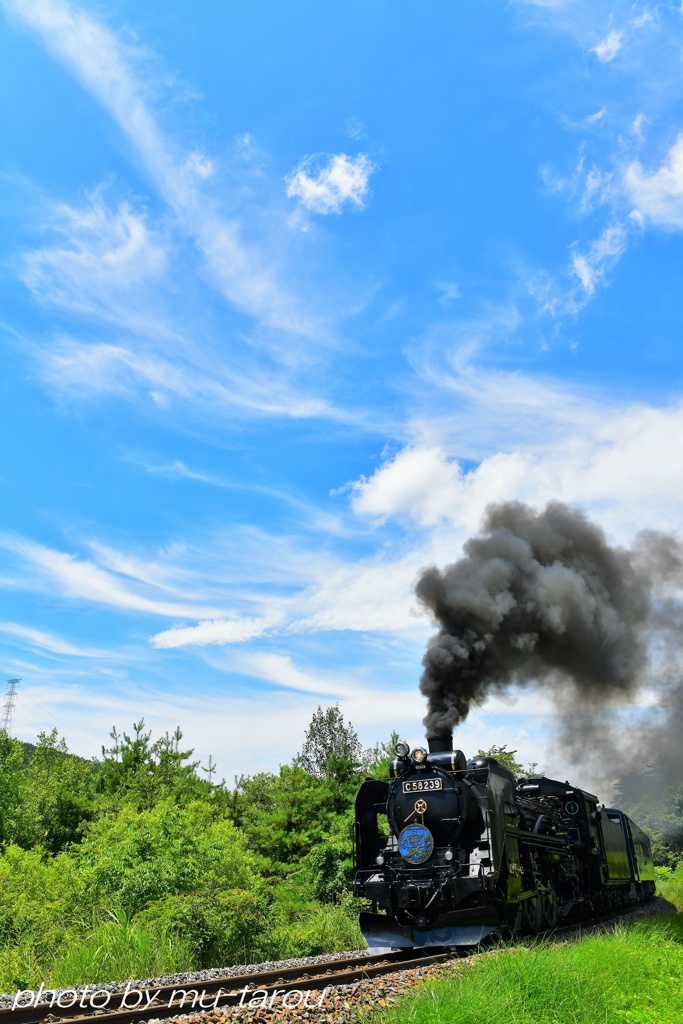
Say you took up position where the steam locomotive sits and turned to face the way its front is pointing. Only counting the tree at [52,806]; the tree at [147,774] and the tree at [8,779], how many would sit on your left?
0

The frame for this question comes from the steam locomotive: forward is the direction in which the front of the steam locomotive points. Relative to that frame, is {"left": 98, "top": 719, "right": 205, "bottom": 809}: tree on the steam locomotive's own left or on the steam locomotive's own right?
on the steam locomotive's own right

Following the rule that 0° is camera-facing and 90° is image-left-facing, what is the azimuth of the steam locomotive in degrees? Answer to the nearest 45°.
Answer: approximately 45°

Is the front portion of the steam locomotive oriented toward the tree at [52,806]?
no

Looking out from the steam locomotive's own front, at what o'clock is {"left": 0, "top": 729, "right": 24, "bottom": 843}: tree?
The tree is roughly at 3 o'clock from the steam locomotive.
